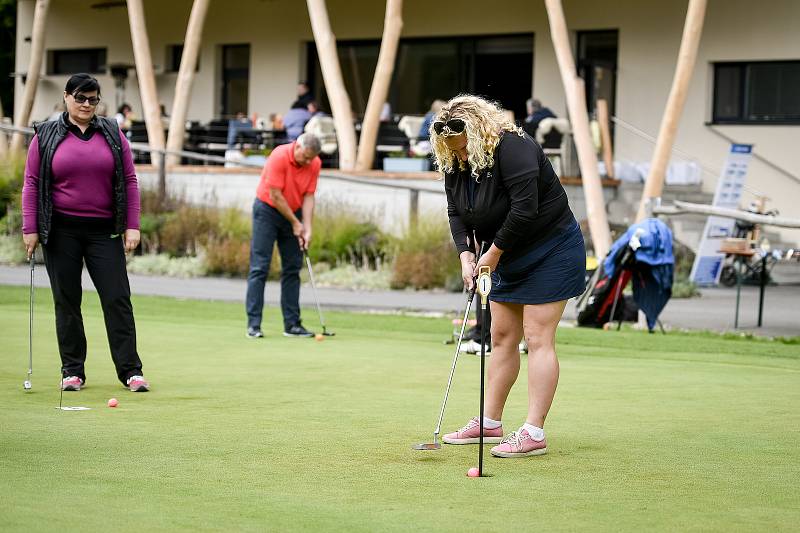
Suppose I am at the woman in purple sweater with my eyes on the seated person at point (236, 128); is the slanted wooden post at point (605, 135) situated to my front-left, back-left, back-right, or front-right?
front-right

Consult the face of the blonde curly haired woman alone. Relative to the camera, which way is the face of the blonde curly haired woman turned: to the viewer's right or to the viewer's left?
to the viewer's left

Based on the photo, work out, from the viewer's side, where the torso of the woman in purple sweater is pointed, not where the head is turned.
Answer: toward the camera

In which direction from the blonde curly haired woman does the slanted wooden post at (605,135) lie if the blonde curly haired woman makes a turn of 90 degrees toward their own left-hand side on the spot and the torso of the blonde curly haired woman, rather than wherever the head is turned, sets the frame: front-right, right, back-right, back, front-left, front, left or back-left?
back-left

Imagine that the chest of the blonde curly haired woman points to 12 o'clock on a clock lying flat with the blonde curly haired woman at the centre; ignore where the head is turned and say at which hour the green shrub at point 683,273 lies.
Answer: The green shrub is roughly at 5 o'clock from the blonde curly haired woman.

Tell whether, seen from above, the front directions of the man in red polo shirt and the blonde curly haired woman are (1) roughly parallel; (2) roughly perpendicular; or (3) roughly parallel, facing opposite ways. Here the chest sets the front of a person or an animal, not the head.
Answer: roughly perpendicular

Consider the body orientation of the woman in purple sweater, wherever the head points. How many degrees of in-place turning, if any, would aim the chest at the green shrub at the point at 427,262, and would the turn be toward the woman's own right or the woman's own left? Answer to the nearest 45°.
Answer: approximately 135° to the woman's own left

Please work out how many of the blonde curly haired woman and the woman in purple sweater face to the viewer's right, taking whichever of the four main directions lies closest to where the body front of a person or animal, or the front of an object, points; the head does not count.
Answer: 0

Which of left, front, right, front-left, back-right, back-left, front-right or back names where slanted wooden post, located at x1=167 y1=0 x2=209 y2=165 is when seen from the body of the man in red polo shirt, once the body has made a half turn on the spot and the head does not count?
front-right

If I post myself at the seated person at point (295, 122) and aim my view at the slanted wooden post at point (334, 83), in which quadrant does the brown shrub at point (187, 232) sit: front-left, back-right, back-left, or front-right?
front-right

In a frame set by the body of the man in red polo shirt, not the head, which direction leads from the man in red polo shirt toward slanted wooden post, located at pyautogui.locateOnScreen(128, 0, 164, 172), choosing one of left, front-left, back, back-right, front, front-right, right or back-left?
back-left

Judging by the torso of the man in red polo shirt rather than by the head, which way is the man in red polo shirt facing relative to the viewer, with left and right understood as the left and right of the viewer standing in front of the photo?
facing the viewer and to the right of the viewer

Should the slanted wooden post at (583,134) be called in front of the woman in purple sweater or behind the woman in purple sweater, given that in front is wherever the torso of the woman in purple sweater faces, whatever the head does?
behind

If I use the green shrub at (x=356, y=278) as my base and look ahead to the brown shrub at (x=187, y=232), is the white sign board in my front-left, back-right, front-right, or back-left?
back-right

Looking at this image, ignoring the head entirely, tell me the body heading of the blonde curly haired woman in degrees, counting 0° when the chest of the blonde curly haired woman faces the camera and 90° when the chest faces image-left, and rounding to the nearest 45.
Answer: approximately 45°
